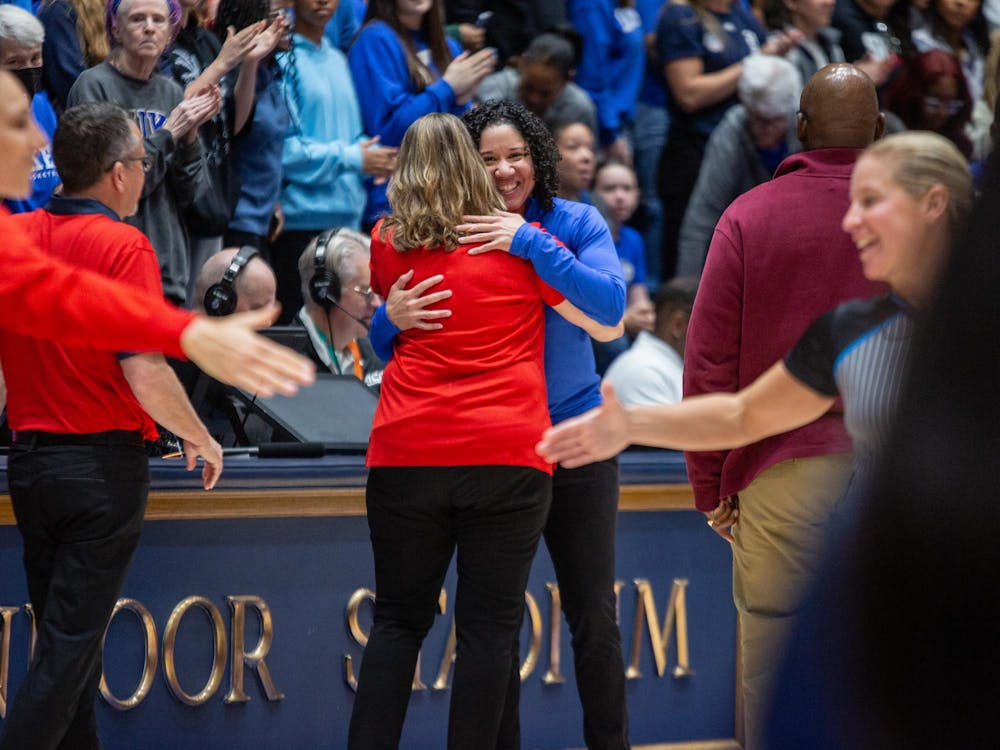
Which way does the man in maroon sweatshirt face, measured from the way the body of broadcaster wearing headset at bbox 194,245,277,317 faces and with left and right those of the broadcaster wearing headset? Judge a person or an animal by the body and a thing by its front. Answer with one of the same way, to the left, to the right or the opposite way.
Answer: to the left

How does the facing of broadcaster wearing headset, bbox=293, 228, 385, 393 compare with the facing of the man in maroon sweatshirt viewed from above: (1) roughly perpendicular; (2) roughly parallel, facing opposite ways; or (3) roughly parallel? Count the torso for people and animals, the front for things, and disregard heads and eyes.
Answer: roughly perpendicular

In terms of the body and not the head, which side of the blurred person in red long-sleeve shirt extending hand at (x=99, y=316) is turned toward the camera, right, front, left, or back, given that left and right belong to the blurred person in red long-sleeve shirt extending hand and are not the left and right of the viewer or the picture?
right

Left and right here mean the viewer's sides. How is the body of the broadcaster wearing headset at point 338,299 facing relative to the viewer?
facing to the right of the viewer

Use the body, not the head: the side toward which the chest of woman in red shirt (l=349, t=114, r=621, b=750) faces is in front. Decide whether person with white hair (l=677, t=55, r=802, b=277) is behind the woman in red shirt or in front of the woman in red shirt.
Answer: in front

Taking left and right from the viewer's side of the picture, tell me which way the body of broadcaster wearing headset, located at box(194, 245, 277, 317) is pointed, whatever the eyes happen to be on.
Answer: facing the viewer and to the right of the viewer

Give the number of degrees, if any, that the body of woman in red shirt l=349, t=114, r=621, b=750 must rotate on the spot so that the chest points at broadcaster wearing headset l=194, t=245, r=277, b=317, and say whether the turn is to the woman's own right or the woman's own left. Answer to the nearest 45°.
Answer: approximately 45° to the woman's own left

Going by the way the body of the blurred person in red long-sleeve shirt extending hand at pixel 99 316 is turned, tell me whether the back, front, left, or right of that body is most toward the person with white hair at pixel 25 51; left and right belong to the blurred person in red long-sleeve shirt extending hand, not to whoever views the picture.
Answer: left

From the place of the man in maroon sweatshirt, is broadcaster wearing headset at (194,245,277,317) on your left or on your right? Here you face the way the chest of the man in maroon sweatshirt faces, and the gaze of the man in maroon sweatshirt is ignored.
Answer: on your left

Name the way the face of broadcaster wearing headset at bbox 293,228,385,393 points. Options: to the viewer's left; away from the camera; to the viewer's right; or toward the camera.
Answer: to the viewer's right

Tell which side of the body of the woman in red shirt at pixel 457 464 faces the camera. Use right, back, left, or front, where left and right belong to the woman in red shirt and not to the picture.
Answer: back

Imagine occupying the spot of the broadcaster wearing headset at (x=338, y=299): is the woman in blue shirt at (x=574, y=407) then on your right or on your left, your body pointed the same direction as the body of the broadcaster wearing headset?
on your right

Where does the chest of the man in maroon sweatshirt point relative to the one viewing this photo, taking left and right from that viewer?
facing away from the viewer
